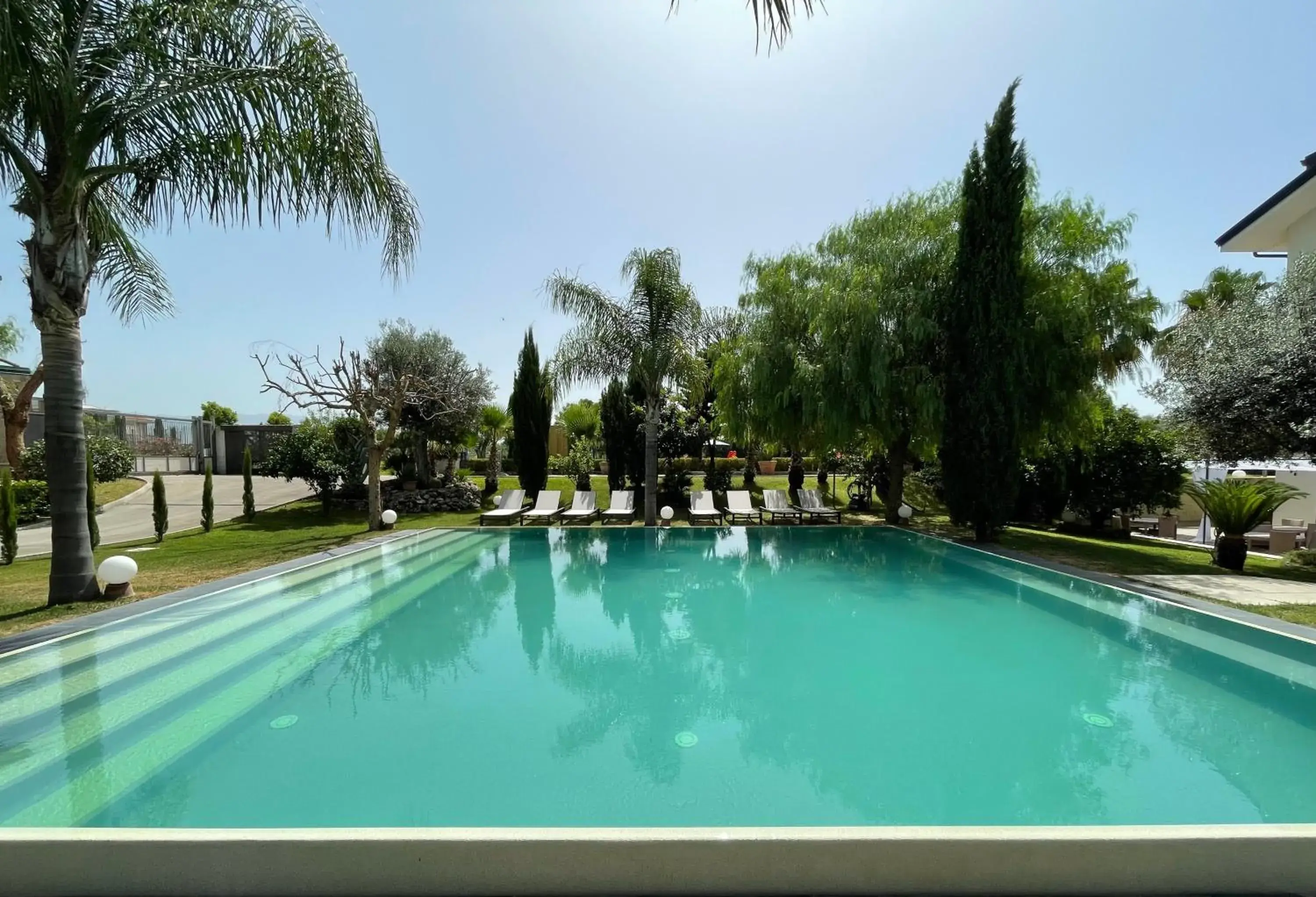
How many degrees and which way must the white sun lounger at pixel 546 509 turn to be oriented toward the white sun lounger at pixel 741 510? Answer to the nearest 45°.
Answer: approximately 135° to its left

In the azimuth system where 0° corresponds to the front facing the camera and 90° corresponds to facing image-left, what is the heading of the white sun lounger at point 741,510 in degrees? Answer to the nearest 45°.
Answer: approximately 315°

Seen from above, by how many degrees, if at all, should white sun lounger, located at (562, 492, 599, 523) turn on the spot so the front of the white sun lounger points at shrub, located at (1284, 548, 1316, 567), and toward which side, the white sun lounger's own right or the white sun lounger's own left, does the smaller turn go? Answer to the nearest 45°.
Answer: approximately 90° to the white sun lounger's own left

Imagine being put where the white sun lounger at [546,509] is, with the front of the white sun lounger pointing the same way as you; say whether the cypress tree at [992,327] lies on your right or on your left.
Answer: on your left

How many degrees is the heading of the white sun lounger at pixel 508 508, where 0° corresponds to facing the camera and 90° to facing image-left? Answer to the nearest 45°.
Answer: approximately 45°

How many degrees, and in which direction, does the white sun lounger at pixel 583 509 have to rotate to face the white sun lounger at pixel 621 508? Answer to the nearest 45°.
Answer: approximately 135° to its left

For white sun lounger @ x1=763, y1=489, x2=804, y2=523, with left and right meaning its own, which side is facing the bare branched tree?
right

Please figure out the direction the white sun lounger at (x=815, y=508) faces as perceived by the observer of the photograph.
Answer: facing the viewer and to the right of the viewer

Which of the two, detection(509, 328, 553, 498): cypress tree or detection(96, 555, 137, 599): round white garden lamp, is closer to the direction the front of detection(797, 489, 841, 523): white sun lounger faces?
the round white garden lamp

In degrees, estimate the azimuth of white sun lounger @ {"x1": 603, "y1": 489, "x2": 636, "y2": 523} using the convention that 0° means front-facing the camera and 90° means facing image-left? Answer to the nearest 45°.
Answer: approximately 0°

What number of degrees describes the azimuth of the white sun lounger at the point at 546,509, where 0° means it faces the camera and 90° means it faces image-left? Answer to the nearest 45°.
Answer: approximately 45°
